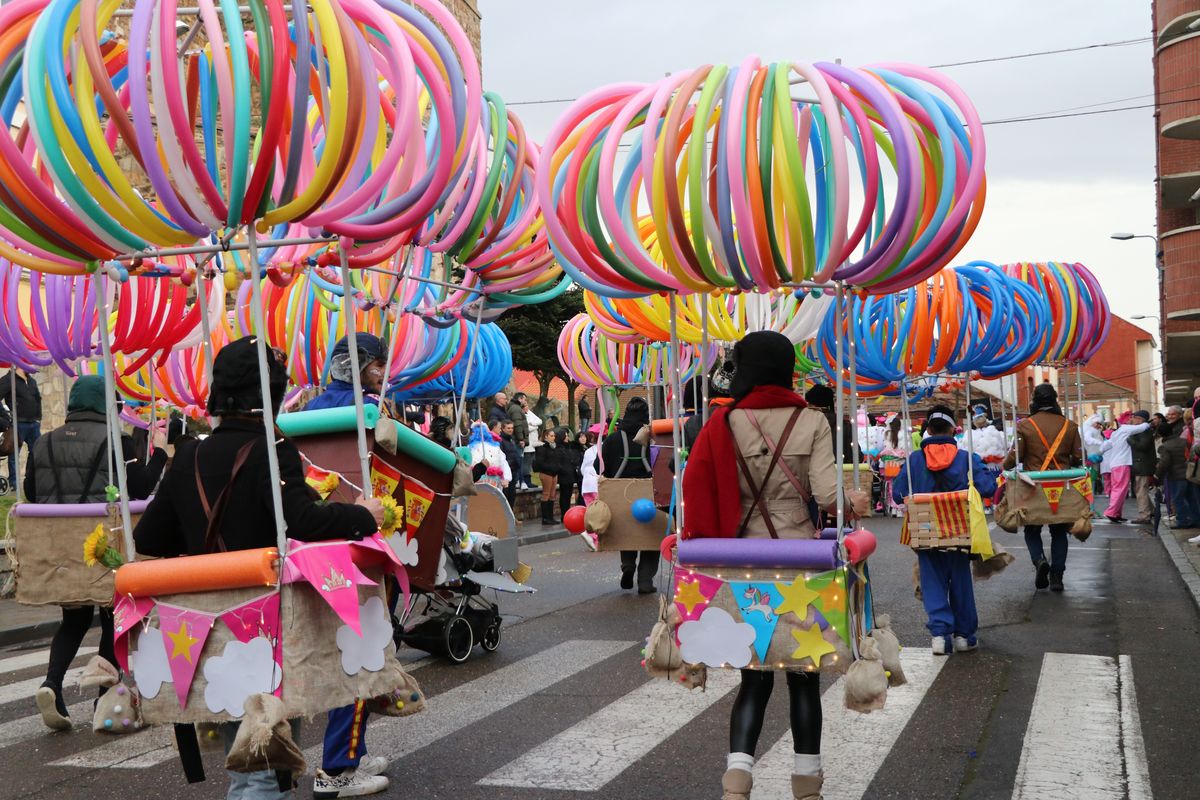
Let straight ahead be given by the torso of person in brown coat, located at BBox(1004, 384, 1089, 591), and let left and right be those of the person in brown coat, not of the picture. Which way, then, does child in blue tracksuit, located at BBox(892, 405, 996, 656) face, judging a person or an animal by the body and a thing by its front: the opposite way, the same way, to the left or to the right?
the same way

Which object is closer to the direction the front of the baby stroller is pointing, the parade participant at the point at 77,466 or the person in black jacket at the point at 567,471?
the person in black jacket

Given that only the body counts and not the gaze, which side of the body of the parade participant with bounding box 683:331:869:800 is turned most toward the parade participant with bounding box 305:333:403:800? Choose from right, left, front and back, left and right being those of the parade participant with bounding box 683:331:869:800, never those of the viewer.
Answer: left

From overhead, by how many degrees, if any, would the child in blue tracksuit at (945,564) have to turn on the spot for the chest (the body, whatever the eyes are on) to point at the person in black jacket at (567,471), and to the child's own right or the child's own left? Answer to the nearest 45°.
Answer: approximately 45° to the child's own left

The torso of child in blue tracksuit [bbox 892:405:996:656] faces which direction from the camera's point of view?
away from the camera

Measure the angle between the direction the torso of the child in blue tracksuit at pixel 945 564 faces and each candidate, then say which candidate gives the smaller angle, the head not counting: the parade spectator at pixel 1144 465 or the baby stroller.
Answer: the parade spectator

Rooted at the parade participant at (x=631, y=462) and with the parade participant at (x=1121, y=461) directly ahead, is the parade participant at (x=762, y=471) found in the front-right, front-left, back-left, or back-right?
back-right

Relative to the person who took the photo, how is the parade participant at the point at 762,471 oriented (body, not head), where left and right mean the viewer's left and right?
facing away from the viewer

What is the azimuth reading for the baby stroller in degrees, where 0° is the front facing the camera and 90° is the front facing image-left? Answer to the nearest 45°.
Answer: approximately 225°

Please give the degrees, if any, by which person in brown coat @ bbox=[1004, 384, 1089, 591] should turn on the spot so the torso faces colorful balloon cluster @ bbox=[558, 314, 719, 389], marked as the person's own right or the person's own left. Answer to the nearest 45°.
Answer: approximately 45° to the person's own left

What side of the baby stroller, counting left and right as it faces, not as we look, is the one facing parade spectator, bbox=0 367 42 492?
left

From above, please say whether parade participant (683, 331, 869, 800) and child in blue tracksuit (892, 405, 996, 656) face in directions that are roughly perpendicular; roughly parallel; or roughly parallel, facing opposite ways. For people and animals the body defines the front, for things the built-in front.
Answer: roughly parallel

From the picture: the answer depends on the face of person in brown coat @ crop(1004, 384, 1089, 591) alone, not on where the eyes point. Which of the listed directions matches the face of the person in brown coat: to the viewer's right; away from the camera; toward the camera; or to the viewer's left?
away from the camera

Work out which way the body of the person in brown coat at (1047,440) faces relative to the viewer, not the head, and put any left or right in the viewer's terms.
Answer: facing away from the viewer

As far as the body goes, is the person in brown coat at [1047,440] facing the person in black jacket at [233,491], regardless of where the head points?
no
